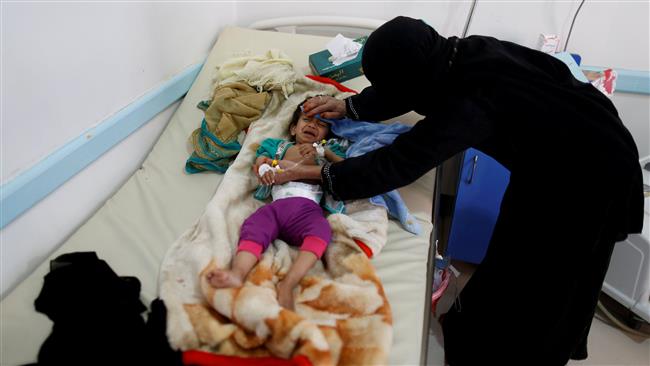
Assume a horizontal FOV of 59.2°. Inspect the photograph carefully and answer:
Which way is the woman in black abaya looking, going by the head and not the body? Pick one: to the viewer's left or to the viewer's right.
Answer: to the viewer's left

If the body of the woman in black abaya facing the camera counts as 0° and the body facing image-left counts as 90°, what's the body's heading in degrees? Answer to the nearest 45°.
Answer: approximately 90°

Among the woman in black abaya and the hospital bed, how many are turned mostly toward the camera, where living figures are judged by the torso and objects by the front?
1

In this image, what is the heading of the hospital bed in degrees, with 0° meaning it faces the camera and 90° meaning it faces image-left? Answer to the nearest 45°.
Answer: approximately 0°

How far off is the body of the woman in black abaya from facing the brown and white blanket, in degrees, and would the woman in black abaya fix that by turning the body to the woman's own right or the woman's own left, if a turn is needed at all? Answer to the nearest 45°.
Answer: approximately 45° to the woman's own left

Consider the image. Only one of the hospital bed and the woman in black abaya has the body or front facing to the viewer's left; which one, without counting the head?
the woman in black abaya

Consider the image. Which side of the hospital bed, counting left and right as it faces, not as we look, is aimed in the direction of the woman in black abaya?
left
